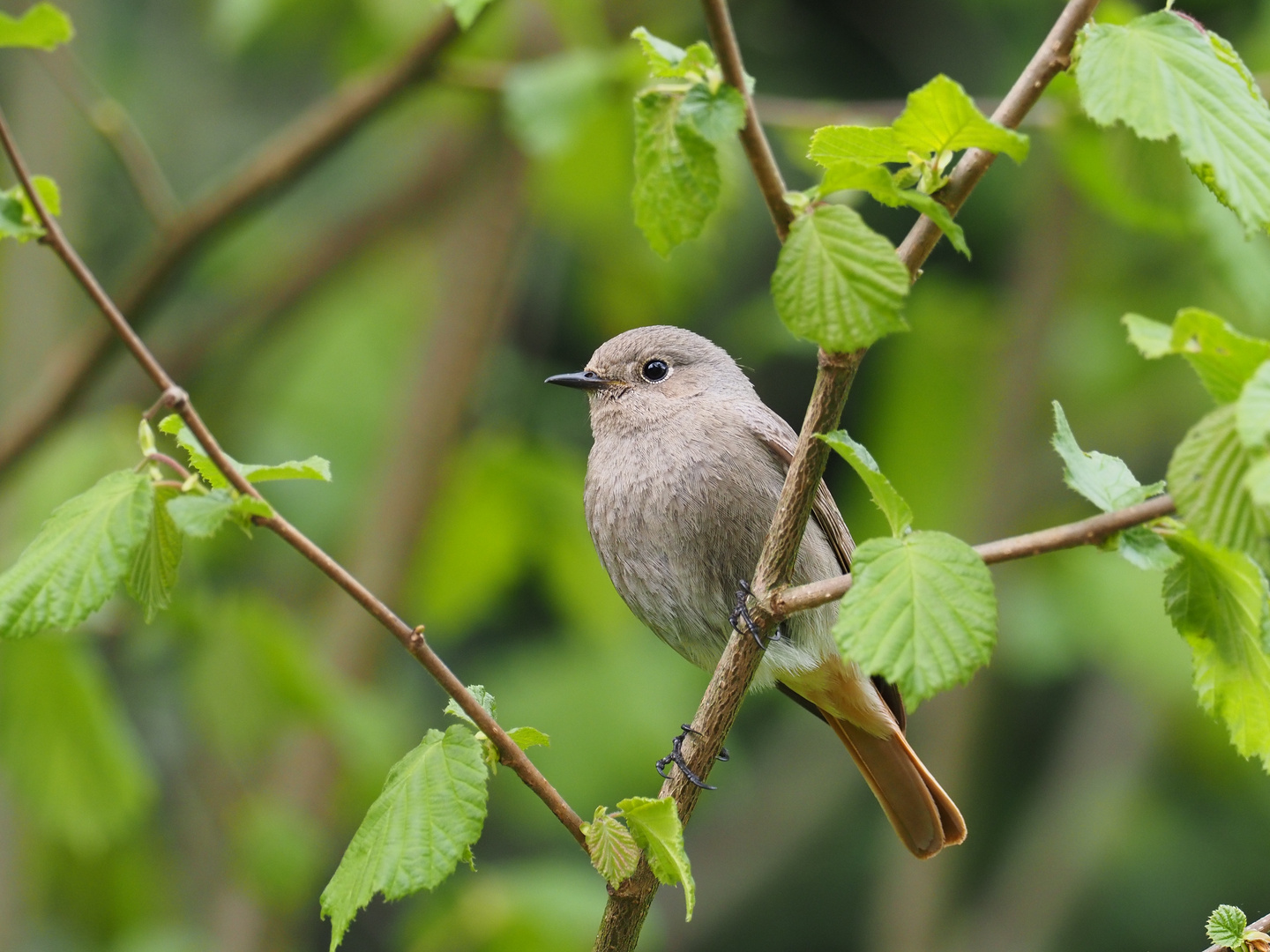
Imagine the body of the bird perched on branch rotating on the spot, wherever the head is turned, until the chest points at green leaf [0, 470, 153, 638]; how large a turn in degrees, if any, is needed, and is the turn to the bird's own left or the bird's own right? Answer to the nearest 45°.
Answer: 0° — it already faces it

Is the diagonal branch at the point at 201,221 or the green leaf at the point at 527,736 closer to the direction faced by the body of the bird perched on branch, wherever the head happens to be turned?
the green leaf

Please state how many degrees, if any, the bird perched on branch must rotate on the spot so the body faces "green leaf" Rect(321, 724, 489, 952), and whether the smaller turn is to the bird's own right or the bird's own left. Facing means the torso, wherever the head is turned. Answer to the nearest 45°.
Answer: approximately 45° to the bird's own right

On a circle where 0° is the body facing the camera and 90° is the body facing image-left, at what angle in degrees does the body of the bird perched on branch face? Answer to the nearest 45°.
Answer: approximately 45°

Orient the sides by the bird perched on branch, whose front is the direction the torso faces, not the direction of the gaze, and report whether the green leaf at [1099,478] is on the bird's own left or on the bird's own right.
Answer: on the bird's own left

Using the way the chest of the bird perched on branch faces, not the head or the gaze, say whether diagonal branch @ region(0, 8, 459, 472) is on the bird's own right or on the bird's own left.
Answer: on the bird's own right

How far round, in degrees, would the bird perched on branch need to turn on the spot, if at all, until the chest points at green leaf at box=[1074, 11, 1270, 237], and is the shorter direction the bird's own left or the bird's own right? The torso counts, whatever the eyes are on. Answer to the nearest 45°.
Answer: approximately 90° to the bird's own left

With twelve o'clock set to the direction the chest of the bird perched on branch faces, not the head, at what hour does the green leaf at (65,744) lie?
The green leaf is roughly at 2 o'clock from the bird perched on branch.
